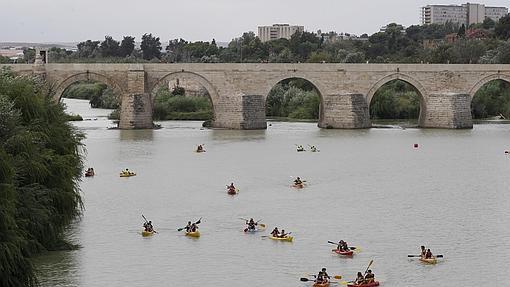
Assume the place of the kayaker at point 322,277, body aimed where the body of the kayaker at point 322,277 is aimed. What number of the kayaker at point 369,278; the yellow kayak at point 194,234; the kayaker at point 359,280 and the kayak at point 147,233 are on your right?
2

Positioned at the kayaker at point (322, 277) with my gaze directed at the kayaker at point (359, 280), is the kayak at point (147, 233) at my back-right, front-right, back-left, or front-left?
back-left

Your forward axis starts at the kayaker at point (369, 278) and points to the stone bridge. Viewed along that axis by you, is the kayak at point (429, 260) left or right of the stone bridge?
right
